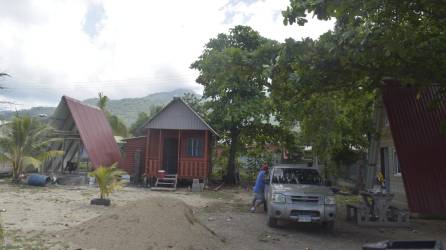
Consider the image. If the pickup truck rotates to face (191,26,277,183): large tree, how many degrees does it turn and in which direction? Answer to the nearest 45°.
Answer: approximately 180°

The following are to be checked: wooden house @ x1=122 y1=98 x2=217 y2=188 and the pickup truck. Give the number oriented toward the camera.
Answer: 2

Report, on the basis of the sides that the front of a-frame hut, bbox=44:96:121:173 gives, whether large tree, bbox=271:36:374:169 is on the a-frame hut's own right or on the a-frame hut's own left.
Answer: on the a-frame hut's own left

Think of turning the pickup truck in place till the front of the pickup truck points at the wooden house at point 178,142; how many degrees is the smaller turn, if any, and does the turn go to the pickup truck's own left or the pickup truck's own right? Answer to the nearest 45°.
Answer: approximately 135° to the pickup truck's own right

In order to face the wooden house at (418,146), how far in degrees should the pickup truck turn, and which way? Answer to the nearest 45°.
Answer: approximately 135° to its left

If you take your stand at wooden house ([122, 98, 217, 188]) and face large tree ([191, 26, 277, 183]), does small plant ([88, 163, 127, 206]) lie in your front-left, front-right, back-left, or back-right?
back-right

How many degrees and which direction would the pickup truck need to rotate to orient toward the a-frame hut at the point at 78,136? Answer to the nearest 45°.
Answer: approximately 135° to its right

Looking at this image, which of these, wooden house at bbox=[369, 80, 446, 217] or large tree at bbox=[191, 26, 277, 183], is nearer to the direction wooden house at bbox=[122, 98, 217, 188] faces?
the wooden house

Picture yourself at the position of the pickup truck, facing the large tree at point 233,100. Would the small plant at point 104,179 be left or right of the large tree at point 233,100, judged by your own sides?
left

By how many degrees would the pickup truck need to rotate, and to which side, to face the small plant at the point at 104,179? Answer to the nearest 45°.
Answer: approximately 90° to its right

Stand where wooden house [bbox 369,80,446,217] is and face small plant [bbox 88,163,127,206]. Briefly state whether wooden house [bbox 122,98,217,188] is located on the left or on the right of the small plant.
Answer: right

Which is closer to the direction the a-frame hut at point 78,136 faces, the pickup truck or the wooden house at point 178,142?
the pickup truck

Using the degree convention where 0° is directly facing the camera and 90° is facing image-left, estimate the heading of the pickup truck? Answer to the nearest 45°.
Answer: approximately 0°

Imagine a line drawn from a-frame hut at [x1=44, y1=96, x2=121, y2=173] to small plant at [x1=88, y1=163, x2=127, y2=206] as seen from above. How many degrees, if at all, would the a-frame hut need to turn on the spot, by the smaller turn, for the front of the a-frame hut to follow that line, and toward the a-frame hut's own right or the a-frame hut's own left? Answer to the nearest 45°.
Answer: approximately 45° to the a-frame hut's own left
